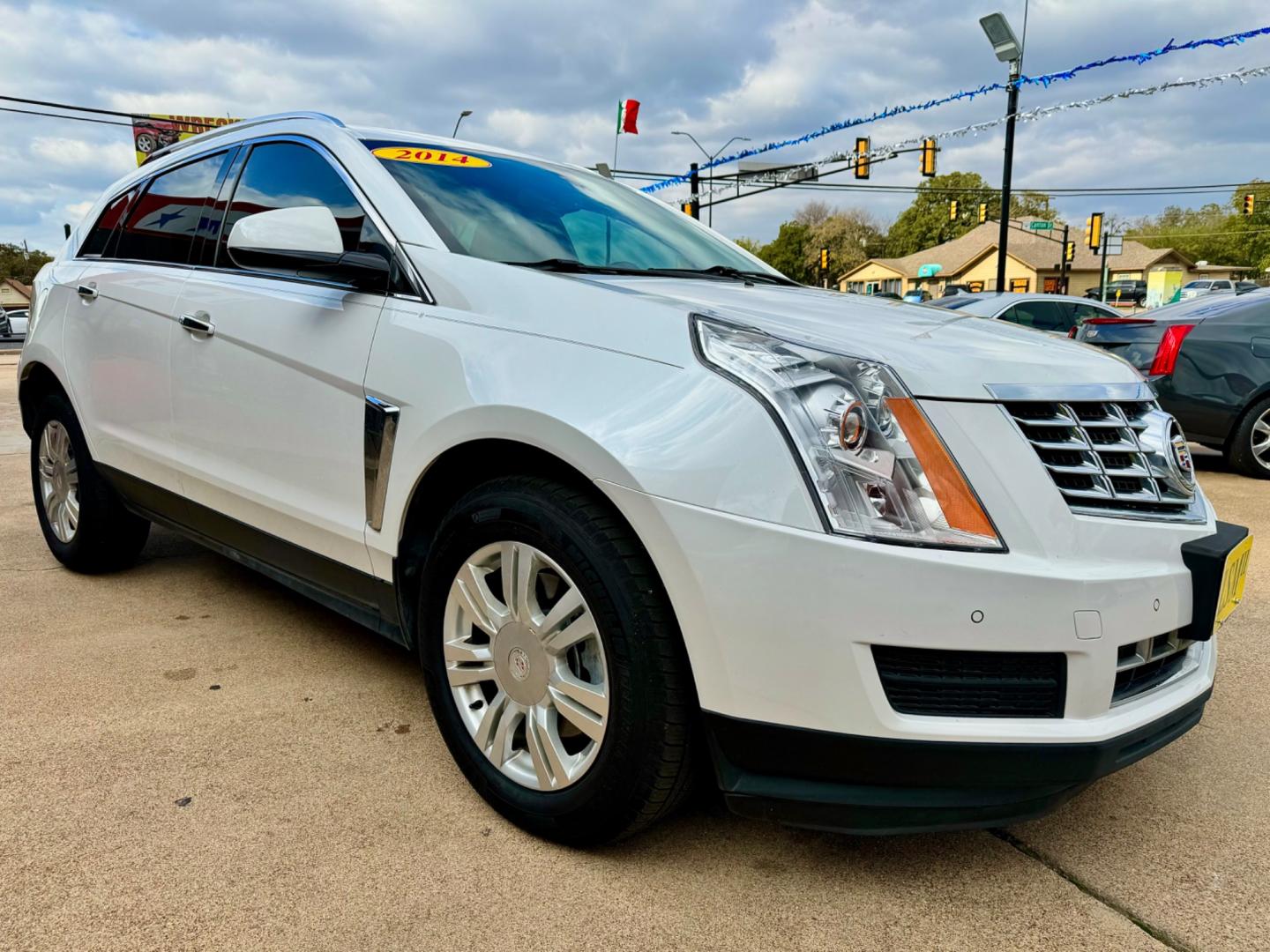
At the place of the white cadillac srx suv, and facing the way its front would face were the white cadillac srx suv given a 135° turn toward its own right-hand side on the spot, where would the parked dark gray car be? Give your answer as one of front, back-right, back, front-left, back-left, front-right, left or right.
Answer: back-right

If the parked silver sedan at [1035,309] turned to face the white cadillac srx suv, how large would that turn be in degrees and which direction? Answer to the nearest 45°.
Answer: approximately 135° to its right

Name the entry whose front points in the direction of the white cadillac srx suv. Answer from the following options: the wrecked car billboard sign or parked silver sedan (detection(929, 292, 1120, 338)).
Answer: the wrecked car billboard sign

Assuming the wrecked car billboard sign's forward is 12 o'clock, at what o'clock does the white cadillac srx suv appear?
The white cadillac srx suv is roughly at 12 o'clock from the wrecked car billboard sign.

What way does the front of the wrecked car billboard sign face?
toward the camera

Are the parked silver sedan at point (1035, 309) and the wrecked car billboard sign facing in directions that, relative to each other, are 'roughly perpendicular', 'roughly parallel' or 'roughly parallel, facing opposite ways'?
roughly perpendicular

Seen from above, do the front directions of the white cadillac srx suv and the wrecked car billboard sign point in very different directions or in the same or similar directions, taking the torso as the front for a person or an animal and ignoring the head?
same or similar directions

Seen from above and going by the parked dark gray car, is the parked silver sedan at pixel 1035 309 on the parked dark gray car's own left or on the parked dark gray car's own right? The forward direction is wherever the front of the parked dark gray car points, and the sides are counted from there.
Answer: on the parked dark gray car's own left

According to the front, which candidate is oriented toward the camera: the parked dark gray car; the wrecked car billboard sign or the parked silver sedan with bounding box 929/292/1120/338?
the wrecked car billboard sign

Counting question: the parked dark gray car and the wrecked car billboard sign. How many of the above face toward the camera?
1

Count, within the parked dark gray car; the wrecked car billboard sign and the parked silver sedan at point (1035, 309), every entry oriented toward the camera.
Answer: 1

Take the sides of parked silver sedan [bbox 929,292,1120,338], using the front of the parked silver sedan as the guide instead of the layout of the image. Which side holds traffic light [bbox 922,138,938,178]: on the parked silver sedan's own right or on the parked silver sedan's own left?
on the parked silver sedan's own left

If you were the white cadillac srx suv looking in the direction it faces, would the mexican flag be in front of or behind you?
behind

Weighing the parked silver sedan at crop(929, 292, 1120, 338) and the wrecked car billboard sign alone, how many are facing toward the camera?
1

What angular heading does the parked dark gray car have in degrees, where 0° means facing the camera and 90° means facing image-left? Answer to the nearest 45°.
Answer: approximately 225°

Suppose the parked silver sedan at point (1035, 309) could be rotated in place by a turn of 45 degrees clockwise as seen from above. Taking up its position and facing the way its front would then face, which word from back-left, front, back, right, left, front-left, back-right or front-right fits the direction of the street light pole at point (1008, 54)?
left

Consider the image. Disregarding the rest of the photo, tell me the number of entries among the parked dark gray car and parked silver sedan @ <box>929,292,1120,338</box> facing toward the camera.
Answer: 0
